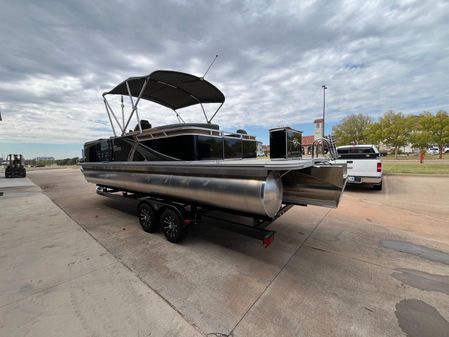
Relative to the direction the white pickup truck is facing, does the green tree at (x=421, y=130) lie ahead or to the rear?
ahead

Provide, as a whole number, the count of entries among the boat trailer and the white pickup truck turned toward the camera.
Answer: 0

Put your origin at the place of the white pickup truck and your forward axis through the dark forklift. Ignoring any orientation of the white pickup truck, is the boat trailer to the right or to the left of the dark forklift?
left

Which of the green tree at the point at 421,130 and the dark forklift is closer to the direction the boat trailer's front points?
the dark forklift

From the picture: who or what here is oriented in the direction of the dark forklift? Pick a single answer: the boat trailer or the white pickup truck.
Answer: the boat trailer

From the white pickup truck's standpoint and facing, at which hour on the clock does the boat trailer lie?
The boat trailer is roughly at 7 o'clock from the white pickup truck.

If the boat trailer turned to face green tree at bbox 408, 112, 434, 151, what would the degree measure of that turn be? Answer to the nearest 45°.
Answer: approximately 90° to its right

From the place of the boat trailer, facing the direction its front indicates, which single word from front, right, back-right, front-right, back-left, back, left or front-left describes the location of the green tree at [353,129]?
right

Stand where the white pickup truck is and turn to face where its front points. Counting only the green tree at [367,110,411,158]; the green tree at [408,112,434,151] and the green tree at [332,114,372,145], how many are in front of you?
3

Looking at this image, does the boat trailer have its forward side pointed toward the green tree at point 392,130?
no

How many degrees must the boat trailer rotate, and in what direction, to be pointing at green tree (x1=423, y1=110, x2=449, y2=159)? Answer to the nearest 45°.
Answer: approximately 90° to its right

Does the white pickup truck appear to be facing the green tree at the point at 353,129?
yes

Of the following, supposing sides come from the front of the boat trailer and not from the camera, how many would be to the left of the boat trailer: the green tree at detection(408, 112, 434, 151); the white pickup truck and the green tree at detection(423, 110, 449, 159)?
0

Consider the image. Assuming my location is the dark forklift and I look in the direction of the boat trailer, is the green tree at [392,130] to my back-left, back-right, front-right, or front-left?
front-left

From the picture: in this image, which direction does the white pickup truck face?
away from the camera

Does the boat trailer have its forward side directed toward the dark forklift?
yes

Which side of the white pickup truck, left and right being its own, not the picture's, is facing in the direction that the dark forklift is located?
left

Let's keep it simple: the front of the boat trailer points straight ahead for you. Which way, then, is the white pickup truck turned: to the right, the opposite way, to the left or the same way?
to the right

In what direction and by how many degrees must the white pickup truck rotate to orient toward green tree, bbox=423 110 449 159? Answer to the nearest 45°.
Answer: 0° — it already faces it

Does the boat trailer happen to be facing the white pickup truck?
no

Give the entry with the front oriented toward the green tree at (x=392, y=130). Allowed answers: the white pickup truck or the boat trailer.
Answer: the white pickup truck

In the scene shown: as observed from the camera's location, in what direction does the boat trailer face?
facing away from the viewer and to the left of the viewer
